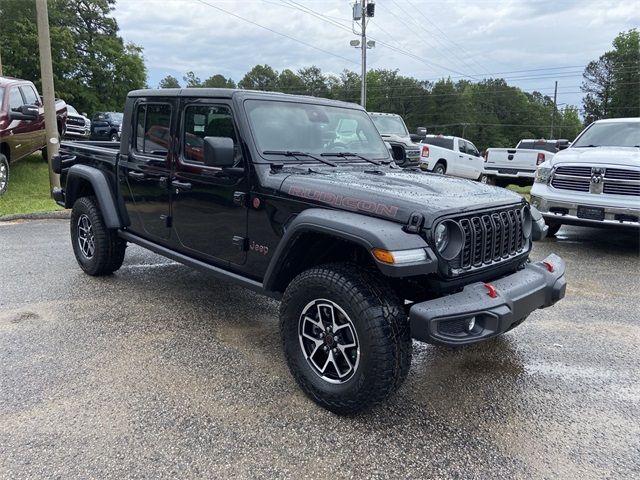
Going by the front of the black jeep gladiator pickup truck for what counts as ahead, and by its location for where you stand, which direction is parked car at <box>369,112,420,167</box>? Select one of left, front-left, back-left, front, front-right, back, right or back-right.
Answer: back-left

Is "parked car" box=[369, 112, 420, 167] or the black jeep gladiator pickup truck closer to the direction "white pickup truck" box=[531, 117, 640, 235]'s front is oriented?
the black jeep gladiator pickup truck

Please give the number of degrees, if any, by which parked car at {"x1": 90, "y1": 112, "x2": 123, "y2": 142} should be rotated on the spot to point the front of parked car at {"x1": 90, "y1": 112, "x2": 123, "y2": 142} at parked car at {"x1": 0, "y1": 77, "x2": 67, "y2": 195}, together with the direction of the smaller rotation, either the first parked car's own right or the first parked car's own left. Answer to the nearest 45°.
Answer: approximately 45° to the first parked car's own right

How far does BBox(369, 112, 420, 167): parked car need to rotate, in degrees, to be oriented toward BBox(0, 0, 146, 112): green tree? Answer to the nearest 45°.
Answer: approximately 180°

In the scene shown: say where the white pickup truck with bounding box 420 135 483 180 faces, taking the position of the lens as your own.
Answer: facing away from the viewer and to the right of the viewer

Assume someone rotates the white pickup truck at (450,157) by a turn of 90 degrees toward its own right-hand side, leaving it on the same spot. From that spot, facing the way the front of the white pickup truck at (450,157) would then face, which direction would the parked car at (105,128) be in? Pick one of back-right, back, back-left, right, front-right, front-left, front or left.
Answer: back-right

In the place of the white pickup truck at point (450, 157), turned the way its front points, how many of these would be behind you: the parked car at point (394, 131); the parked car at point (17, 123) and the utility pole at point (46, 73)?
3

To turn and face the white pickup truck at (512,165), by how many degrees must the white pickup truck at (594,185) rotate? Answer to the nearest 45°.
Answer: approximately 135° to its right

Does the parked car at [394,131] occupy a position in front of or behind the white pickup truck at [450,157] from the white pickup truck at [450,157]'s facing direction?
behind

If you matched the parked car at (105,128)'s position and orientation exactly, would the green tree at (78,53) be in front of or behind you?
behind

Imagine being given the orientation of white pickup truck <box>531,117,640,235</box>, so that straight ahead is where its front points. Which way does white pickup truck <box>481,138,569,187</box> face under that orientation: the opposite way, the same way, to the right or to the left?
the opposite way

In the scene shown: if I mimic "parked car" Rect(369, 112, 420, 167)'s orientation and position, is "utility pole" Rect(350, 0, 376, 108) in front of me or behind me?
behind
